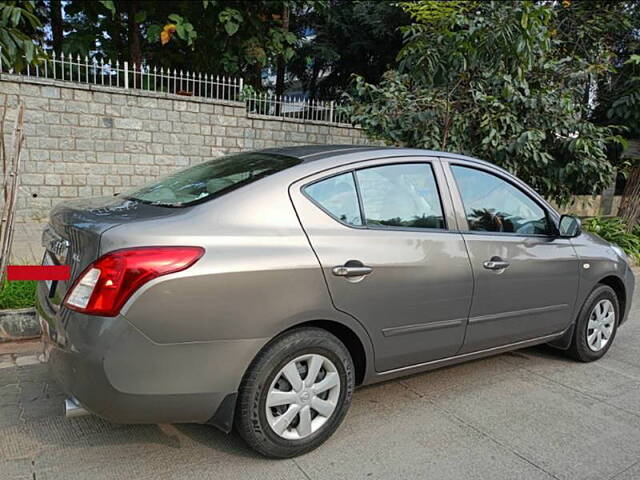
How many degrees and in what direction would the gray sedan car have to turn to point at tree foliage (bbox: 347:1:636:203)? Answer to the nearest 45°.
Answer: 0° — it already faces it

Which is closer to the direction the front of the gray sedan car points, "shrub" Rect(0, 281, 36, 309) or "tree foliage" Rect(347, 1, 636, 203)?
the tree foliage

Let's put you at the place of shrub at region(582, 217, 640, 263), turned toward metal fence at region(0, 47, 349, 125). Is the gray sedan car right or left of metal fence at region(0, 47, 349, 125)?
left

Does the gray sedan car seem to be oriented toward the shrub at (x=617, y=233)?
yes

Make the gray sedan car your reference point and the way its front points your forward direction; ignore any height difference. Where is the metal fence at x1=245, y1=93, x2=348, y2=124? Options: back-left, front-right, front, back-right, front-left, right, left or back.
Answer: front-left

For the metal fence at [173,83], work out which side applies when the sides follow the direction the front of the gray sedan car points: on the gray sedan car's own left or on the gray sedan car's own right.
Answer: on the gray sedan car's own left

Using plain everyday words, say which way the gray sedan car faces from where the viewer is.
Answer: facing away from the viewer and to the right of the viewer

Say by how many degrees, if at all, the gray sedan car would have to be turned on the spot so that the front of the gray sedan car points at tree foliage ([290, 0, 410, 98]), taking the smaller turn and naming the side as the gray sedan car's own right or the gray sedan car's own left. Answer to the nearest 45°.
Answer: approximately 45° to the gray sedan car's own left

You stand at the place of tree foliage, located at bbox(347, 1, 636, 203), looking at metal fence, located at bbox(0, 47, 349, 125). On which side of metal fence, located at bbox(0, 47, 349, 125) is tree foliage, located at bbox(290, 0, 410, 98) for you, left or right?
right
